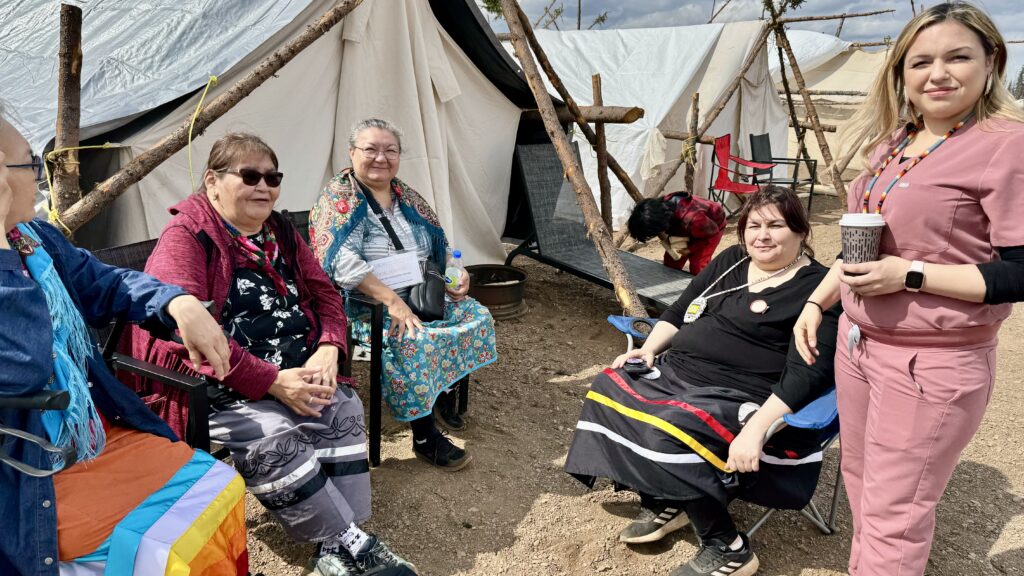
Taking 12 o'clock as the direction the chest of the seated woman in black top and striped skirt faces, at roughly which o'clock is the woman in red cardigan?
The woman in red cardigan is roughly at 1 o'clock from the seated woman in black top and striped skirt.

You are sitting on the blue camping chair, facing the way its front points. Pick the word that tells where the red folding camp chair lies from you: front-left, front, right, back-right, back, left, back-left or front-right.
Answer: back-right

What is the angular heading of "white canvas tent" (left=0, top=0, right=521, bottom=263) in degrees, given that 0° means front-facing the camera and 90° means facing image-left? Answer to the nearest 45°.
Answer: approximately 315°

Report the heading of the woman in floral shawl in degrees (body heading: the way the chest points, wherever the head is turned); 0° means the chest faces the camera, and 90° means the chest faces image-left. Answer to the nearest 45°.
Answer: approximately 315°

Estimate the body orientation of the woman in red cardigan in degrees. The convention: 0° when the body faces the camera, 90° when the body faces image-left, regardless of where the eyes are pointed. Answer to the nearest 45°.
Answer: approximately 315°

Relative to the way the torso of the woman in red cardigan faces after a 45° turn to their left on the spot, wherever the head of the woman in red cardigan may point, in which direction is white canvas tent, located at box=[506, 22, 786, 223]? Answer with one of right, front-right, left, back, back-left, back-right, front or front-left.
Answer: front-left

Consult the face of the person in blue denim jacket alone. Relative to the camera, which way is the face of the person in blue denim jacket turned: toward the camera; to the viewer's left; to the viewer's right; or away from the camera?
to the viewer's right

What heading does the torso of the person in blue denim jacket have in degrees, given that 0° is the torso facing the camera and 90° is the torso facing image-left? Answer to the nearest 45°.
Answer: approximately 315°

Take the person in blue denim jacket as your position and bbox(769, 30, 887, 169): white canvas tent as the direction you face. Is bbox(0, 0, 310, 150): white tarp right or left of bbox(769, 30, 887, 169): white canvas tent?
left
